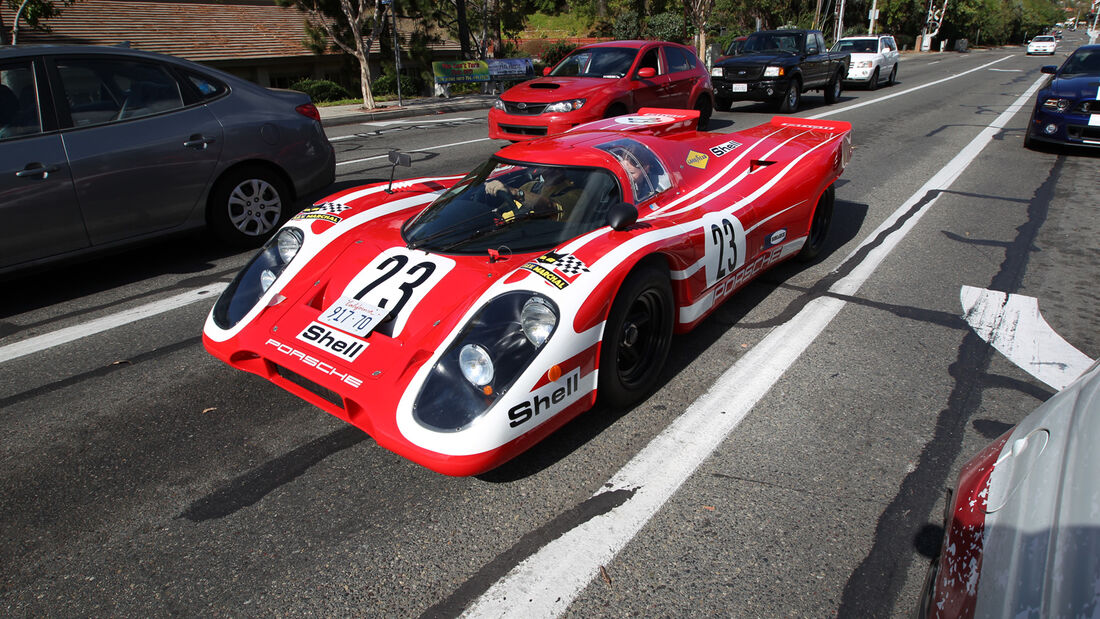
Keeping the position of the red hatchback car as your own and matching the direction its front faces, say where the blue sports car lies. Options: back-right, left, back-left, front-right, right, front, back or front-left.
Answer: back-left

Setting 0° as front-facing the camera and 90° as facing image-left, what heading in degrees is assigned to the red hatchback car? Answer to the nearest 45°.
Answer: approximately 45°

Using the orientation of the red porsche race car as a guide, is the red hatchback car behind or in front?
behind

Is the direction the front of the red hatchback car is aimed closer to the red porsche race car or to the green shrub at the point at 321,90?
the red porsche race car

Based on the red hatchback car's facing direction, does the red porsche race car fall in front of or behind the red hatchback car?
in front

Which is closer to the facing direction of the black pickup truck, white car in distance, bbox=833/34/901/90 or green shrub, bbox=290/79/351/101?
the green shrub

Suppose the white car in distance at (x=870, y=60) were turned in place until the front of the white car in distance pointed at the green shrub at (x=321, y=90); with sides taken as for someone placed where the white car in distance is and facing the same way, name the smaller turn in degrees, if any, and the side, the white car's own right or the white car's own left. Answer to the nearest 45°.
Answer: approximately 45° to the white car's own right

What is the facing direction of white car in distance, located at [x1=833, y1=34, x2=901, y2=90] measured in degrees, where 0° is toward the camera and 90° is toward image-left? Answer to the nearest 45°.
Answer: approximately 45°

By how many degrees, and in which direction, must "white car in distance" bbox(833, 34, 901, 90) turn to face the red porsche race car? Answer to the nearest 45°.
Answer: approximately 45° to its left

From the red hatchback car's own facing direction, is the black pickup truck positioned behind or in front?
behind

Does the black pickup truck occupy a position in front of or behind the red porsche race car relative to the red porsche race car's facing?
behind

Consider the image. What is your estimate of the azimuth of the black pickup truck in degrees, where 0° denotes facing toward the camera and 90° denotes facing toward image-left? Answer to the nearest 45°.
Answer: approximately 45°
